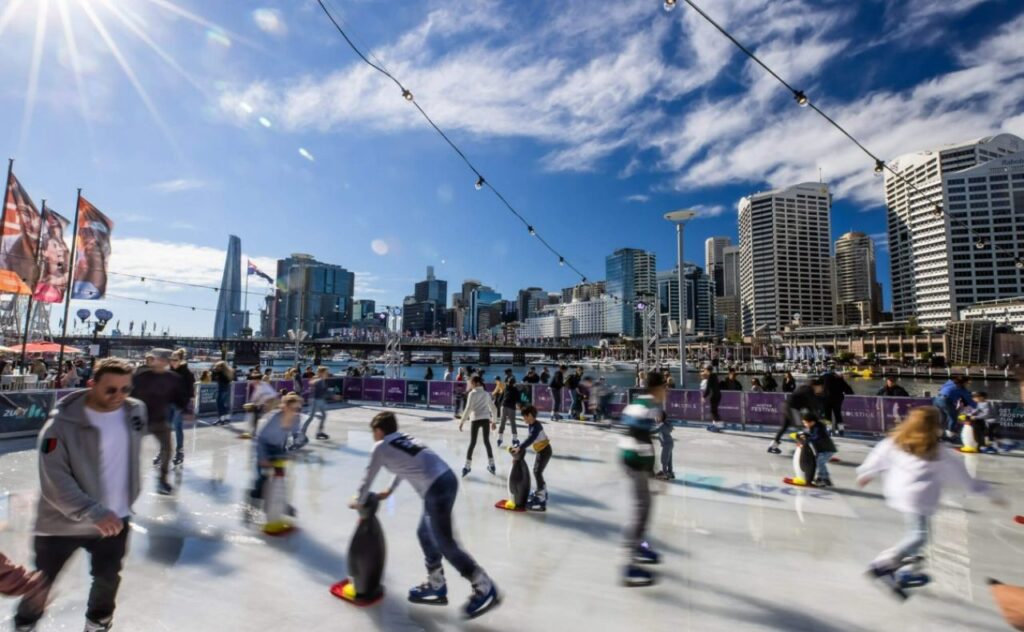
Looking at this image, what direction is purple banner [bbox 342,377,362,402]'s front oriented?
toward the camera

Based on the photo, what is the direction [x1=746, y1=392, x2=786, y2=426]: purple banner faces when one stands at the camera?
facing the viewer

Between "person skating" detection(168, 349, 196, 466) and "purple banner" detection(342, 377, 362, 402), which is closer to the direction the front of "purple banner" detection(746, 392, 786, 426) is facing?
the person skating

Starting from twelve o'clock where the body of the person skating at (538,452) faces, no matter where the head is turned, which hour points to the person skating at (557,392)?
the person skating at (557,392) is roughly at 3 o'clock from the person skating at (538,452).

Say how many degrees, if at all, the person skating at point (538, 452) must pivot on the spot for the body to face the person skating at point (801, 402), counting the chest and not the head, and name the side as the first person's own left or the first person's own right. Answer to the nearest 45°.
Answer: approximately 135° to the first person's own right

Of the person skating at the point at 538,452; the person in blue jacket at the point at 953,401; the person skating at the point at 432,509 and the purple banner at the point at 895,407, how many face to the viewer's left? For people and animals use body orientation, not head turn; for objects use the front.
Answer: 2

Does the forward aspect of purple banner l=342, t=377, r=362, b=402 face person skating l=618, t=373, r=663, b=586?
yes

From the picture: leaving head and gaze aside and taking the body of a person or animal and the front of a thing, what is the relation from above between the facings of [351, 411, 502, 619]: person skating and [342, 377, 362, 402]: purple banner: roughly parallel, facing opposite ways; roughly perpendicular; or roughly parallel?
roughly perpendicular

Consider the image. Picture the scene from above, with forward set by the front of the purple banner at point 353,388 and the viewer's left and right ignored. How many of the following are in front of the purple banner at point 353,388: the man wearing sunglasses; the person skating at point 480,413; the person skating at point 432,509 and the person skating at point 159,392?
4

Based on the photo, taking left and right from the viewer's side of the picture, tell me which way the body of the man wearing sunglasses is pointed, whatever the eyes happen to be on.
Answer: facing the viewer and to the right of the viewer

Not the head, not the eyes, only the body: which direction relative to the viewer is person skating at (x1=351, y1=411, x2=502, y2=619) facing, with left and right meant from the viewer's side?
facing to the left of the viewer

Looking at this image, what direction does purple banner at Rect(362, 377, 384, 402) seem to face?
toward the camera

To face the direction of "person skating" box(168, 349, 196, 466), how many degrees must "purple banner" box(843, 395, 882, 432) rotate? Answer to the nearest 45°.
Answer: approximately 45° to its right
